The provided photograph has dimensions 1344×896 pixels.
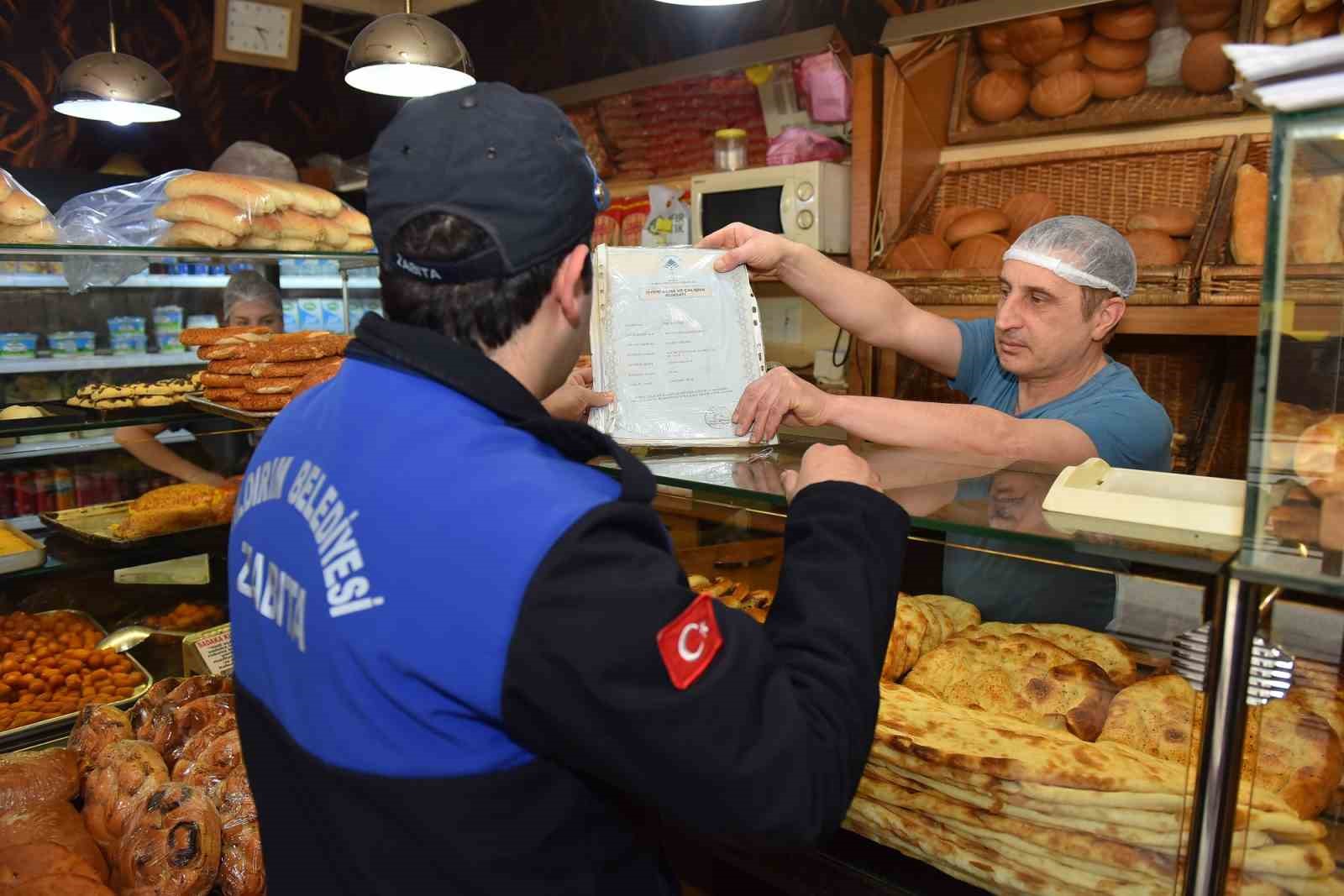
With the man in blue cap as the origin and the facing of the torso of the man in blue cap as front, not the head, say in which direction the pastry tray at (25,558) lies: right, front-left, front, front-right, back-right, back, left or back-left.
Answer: left

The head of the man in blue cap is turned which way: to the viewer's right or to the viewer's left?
to the viewer's right

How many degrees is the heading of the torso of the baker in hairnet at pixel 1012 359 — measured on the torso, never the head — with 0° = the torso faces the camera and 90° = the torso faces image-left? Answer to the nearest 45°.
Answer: approximately 45°

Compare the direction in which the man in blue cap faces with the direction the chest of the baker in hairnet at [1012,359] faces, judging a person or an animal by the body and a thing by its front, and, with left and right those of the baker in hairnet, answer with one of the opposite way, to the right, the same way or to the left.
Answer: the opposite way

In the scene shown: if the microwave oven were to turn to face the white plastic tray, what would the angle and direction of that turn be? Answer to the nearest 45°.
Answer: approximately 45° to its left

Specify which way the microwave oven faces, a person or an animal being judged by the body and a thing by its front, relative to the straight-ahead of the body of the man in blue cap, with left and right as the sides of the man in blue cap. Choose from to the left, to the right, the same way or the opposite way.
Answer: the opposite way

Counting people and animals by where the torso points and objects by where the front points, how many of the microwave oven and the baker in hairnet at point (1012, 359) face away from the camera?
0

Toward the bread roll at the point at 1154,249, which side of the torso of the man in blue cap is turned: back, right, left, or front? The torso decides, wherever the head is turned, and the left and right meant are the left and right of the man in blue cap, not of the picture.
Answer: front

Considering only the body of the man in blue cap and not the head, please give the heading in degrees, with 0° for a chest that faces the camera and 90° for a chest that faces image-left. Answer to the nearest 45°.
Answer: approximately 225°

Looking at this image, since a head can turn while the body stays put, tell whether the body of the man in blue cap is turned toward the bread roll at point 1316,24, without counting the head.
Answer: yes

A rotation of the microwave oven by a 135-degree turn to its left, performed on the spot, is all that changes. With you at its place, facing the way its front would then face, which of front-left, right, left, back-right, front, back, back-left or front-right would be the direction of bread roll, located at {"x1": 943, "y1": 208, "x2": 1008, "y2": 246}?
front-right

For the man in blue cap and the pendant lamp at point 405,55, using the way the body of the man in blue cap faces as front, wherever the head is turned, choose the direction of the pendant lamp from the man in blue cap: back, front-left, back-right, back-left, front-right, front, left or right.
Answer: front-left

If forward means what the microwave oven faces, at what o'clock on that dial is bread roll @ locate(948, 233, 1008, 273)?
The bread roll is roughly at 9 o'clock from the microwave oven.

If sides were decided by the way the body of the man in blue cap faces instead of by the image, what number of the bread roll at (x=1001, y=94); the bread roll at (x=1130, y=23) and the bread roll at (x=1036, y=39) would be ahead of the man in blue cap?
3
